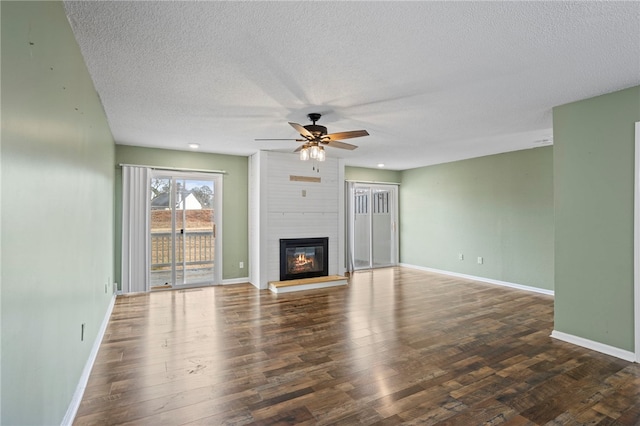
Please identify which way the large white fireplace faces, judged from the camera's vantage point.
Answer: facing the viewer and to the right of the viewer

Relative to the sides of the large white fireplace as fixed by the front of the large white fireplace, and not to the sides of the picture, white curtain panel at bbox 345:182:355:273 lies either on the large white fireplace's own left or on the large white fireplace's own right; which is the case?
on the large white fireplace's own left

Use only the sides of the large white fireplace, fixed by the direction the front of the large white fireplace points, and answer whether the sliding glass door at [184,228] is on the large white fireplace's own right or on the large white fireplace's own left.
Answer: on the large white fireplace's own right

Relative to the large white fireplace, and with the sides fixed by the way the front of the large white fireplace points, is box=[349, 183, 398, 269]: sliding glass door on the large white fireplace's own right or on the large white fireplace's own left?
on the large white fireplace's own left
